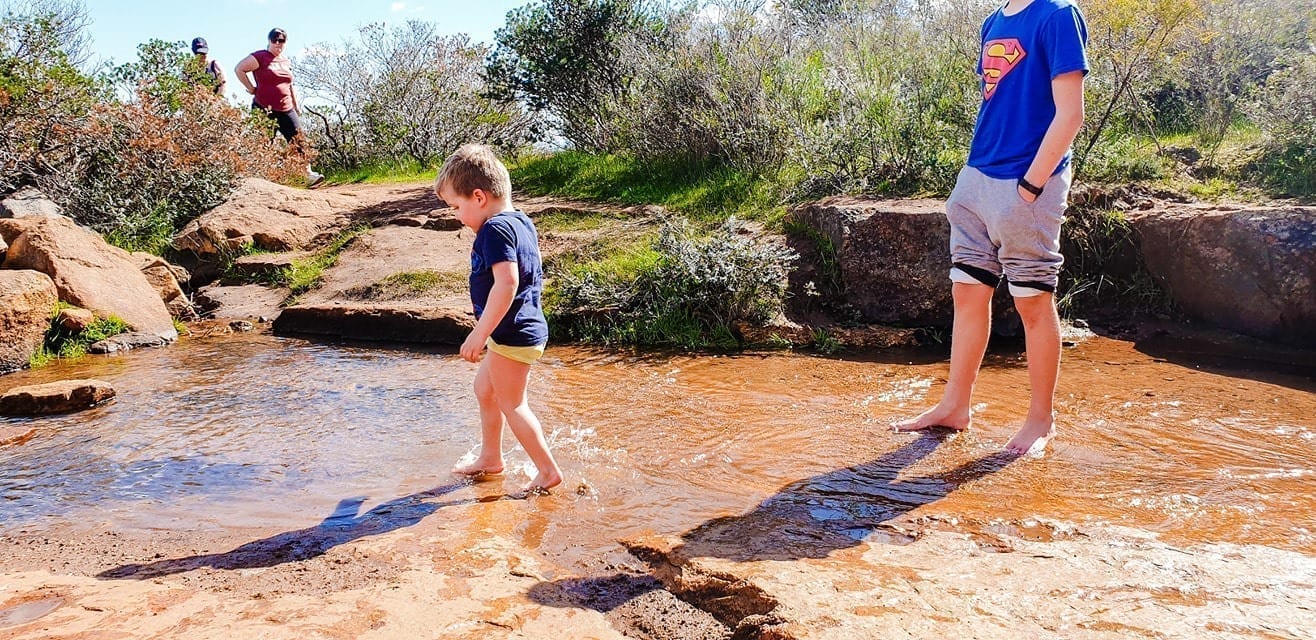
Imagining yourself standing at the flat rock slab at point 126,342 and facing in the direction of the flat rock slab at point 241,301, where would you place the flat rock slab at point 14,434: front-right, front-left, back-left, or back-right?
back-right

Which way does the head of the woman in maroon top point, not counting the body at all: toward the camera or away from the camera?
toward the camera

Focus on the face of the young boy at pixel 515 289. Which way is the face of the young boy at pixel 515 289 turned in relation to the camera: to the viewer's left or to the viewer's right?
to the viewer's left

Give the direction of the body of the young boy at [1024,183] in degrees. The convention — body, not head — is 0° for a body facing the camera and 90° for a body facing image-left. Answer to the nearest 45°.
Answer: approximately 45°

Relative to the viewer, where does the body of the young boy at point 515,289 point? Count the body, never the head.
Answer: to the viewer's left

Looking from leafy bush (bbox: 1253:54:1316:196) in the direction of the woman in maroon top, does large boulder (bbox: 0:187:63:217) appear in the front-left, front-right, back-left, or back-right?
front-left

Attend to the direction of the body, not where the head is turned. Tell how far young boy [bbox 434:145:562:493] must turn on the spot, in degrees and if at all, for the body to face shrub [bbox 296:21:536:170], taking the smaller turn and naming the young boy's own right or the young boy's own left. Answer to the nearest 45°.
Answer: approximately 90° to the young boy's own right

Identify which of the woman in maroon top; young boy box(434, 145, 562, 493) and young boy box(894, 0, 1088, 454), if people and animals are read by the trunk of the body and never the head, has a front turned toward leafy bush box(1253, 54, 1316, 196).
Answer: the woman in maroon top

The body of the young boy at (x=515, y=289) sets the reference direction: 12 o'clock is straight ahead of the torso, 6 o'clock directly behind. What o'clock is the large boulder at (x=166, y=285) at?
The large boulder is roughly at 2 o'clock from the young boy.

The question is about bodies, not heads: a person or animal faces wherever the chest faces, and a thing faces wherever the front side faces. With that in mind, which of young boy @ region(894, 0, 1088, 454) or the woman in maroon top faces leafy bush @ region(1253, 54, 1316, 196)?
the woman in maroon top

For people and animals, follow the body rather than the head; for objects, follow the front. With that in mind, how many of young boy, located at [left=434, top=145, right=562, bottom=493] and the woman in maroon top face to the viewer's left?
1

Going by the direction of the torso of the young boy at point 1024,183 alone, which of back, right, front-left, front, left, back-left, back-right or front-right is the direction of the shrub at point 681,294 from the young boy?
right

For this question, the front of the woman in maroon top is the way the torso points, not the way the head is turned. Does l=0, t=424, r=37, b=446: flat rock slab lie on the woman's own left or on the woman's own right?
on the woman's own right
